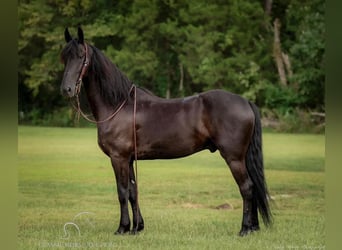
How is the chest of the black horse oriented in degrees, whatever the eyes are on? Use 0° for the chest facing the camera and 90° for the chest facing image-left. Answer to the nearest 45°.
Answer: approximately 90°
